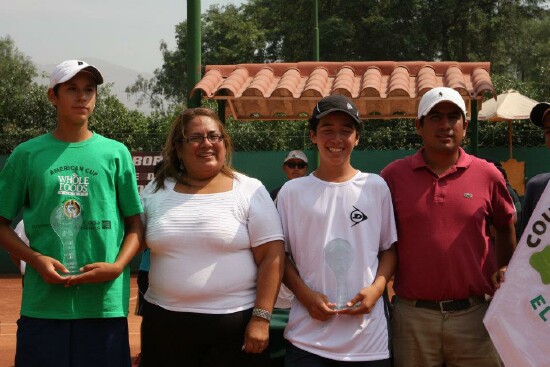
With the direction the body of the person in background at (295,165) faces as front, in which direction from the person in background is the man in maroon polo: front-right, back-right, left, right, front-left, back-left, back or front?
front

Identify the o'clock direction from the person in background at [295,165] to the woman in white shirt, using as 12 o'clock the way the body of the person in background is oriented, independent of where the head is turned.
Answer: The woman in white shirt is roughly at 12 o'clock from the person in background.

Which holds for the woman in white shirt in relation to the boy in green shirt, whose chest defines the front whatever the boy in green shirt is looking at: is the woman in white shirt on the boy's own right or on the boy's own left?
on the boy's own left

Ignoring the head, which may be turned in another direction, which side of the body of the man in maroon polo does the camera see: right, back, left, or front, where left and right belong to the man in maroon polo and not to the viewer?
front

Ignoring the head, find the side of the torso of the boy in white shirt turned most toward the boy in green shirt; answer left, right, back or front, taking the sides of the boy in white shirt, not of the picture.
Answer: right

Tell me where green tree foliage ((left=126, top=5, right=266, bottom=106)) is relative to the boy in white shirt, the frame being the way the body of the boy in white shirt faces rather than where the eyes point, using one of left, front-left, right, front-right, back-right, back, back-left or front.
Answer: back

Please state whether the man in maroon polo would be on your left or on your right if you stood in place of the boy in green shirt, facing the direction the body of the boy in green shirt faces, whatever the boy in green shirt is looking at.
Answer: on your left

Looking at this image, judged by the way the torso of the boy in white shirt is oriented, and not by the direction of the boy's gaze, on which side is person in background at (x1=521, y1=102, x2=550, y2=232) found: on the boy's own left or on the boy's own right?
on the boy's own left

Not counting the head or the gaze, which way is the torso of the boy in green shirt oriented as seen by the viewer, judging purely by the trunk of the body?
toward the camera

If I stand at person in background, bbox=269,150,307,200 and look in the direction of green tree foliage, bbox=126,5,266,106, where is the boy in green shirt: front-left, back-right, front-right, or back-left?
back-left

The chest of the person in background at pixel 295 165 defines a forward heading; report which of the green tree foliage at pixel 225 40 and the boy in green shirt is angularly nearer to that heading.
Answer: the boy in green shirt
